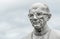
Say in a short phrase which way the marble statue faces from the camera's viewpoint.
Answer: facing the viewer and to the left of the viewer
